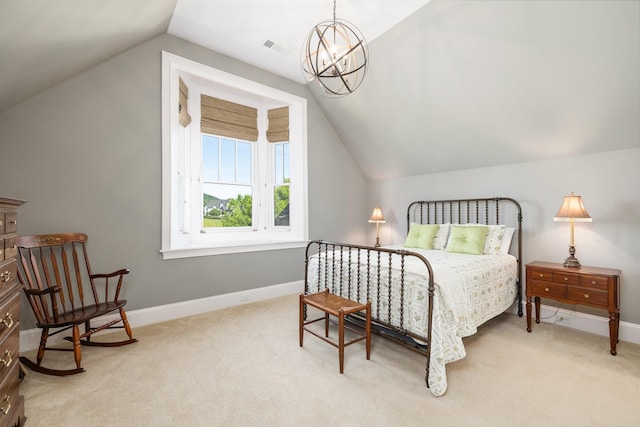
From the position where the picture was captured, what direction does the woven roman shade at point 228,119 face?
facing the viewer and to the right of the viewer

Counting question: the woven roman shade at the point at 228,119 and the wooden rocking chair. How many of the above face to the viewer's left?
0

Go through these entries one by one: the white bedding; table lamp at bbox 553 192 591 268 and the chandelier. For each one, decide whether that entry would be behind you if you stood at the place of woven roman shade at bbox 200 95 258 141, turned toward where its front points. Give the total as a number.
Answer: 0

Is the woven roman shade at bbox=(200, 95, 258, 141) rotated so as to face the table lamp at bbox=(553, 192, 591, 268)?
yes

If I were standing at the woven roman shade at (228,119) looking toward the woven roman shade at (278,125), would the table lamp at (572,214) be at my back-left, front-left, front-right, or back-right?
front-right

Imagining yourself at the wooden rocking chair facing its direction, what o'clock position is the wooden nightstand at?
The wooden nightstand is roughly at 12 o'clock from the wooden rocking chair.

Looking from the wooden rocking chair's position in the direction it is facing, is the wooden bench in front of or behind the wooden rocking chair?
in front

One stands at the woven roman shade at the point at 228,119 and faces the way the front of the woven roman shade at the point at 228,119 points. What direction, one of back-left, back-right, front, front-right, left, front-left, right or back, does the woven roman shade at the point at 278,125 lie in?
front-left

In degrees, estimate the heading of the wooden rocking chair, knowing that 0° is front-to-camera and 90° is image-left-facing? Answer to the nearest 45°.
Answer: approximately 315°

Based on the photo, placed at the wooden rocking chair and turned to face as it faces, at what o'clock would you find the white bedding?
The white bedding is roughly at 12 o'clock from the wooden rocking chair.

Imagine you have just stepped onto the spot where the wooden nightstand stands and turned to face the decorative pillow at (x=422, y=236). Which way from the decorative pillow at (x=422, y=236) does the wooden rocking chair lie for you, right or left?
left
